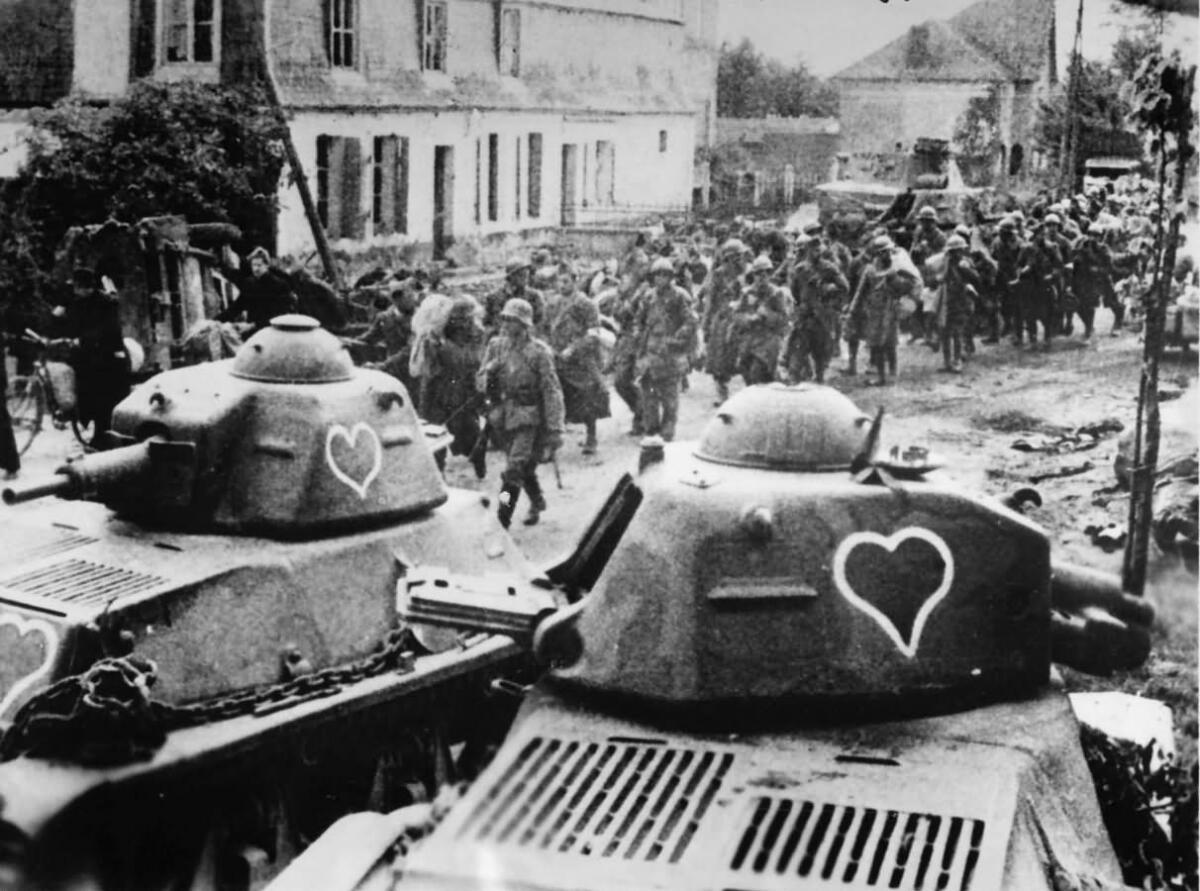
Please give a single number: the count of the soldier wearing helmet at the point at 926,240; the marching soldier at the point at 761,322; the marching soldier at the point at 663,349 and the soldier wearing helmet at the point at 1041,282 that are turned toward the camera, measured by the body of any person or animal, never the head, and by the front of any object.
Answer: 4

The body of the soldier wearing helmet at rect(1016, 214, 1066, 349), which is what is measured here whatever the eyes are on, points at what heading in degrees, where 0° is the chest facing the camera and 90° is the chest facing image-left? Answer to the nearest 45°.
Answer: approximately 0°

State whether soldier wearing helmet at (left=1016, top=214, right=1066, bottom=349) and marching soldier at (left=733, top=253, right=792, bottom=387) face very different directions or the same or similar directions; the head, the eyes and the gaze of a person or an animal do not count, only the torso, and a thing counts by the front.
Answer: same or similar directions

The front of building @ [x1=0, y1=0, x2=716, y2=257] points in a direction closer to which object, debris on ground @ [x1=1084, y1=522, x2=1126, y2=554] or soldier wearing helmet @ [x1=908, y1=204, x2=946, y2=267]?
the debris on ground

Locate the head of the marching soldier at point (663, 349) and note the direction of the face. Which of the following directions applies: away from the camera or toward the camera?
toward the camera

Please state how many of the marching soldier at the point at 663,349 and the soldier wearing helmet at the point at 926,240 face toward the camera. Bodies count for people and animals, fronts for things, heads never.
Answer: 2

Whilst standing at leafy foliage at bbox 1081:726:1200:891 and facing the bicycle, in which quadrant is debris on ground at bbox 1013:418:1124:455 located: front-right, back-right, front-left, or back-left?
front-right

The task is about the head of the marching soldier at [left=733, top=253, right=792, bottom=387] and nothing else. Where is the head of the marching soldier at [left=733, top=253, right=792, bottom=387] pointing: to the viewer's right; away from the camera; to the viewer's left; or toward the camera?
toward the camera

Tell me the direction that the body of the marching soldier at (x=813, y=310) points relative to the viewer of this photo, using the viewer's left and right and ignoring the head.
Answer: facing the viewer and to the left of the viewer

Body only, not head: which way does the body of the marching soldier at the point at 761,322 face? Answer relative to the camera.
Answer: toward the camera

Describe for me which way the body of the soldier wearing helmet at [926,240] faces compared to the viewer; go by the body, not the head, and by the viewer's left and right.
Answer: facing the viewer

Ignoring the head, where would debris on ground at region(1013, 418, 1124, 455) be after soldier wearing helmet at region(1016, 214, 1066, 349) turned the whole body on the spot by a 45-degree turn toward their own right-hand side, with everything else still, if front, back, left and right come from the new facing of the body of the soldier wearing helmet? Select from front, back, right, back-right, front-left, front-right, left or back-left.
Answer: front-left

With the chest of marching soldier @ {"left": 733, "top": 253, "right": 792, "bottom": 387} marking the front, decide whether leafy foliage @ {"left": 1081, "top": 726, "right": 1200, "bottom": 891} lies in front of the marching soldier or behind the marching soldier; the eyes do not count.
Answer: in front
